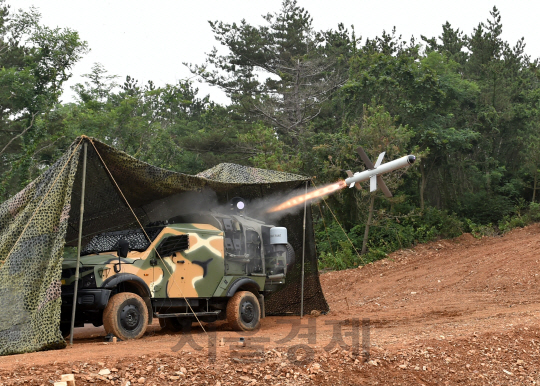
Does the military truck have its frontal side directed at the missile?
no

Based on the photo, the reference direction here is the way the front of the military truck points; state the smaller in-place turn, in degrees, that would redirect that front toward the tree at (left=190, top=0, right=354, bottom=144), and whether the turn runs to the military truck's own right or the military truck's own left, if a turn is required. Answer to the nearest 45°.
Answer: approximately 135° to the military truck's own right

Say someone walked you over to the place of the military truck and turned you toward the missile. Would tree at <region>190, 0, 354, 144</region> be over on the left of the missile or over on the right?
left

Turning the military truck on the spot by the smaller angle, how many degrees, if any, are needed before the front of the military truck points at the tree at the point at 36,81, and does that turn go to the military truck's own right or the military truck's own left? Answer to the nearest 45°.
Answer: approximately 90° to the military truck's own right

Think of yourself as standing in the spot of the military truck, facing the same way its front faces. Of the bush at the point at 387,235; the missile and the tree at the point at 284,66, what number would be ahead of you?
0

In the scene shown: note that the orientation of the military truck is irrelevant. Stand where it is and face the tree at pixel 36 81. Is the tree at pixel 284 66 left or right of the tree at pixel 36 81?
right

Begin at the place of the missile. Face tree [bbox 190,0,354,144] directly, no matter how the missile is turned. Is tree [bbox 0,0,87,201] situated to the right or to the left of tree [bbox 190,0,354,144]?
left

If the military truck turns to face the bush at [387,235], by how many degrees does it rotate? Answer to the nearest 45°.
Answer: approximately 180°
